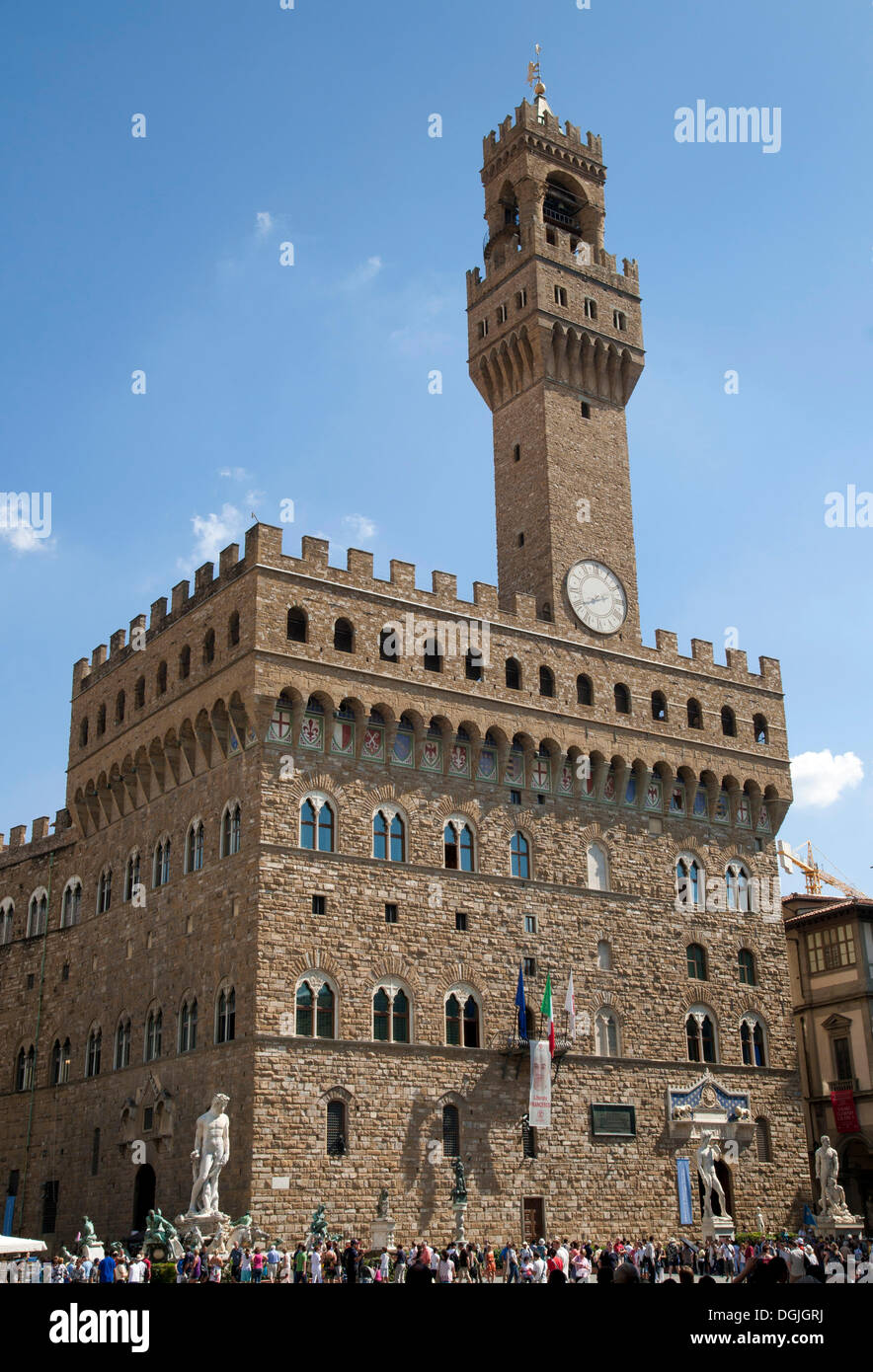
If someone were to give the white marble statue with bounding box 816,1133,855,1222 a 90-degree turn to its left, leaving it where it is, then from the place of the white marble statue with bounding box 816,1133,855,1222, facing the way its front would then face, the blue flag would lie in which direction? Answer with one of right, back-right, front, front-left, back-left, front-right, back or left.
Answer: back

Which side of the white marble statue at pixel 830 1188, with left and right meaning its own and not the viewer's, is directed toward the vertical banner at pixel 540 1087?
right

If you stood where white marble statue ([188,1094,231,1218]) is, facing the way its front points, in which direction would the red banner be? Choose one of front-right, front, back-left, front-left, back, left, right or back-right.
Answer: back-left

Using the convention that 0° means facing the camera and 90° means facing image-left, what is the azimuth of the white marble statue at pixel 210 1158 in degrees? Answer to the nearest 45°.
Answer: approximately 0°

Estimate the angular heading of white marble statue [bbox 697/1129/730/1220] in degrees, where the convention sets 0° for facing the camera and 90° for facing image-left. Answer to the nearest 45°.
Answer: approximately 315°

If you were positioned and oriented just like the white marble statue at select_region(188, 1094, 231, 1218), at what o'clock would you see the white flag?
The white flag is roughly at 8 o'clock from the white marble statue.

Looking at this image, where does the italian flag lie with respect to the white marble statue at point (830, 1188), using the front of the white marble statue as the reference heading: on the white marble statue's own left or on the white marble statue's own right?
on the white marble statue's own right

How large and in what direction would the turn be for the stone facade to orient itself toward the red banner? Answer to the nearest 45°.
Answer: approximately 90° to its left

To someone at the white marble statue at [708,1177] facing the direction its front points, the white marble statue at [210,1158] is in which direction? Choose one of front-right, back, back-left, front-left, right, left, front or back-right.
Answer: right

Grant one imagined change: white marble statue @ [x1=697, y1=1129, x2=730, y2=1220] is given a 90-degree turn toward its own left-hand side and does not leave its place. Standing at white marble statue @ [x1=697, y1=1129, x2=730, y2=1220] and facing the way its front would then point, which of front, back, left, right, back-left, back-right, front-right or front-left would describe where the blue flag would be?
back

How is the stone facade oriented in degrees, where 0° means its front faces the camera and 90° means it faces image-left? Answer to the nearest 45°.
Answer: approximately 315°

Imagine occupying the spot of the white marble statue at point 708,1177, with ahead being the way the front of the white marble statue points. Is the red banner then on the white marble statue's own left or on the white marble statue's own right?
on the white marble statue's own left
